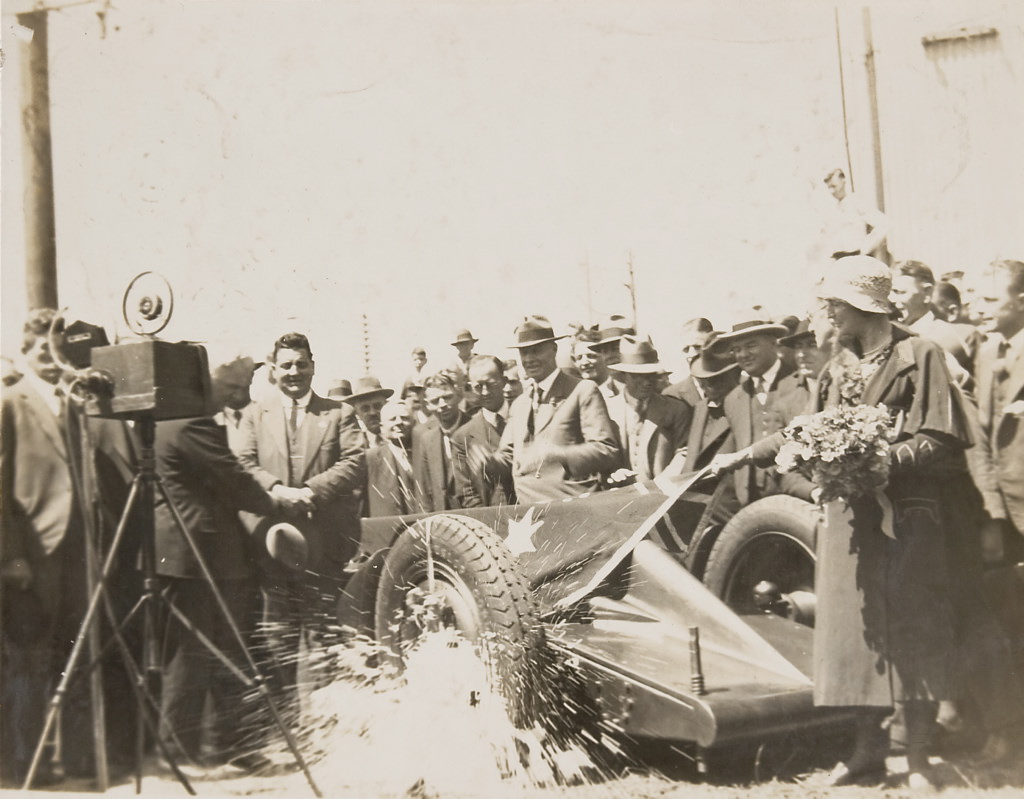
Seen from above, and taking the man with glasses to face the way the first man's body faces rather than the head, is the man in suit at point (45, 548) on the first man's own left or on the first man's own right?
on the first man's own right

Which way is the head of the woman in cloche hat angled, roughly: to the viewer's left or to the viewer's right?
to the viewer's left

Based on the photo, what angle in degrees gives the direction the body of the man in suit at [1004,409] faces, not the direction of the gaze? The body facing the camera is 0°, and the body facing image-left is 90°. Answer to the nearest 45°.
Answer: approximately 45°

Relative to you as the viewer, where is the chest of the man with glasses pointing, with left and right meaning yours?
facing the viewer

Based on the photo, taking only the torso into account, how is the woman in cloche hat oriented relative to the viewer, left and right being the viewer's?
facing the viewer and to the left of the viewer

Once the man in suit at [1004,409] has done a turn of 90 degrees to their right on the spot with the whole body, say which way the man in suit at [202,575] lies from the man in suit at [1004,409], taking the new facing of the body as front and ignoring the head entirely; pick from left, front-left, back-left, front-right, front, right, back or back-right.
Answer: front-left

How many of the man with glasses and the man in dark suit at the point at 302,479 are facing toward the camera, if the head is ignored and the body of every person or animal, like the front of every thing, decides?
2

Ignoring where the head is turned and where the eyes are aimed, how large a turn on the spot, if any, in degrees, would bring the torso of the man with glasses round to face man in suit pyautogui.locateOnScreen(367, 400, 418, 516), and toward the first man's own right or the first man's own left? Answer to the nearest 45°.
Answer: approximately 90° to the first man's own right

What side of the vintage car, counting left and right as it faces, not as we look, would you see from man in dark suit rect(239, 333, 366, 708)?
back

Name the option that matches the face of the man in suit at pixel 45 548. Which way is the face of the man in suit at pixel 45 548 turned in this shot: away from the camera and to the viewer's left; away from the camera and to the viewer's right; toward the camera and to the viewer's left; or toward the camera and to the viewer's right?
toward the camera and to the viewer's right

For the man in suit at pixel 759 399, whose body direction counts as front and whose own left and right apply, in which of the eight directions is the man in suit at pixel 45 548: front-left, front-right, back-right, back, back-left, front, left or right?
front-right
